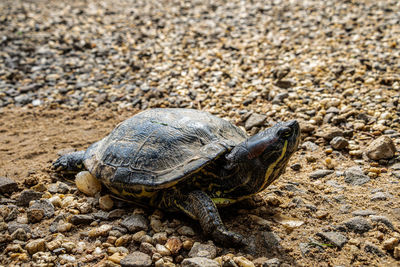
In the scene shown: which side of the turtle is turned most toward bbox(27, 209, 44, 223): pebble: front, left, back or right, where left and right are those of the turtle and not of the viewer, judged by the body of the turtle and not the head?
back

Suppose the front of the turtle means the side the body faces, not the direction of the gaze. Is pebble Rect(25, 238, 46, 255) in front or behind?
behind

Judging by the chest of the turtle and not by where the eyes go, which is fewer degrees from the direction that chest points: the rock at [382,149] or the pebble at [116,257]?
the rock

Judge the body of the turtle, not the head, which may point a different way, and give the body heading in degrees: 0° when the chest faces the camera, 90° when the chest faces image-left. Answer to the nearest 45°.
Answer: approximately 270°

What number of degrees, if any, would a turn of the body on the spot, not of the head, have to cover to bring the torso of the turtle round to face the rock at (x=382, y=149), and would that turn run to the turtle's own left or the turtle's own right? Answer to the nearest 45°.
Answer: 0° — it already faces it

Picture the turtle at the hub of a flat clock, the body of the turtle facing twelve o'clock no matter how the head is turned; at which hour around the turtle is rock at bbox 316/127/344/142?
The rock is roughly at 11 o'clock from the turtle.

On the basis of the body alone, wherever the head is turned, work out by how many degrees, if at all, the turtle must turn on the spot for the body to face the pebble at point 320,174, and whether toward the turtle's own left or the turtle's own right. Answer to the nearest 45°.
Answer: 0° — it already faces it

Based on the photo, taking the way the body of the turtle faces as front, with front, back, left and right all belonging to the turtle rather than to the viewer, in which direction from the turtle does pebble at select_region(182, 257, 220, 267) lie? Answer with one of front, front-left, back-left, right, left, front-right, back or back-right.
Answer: right

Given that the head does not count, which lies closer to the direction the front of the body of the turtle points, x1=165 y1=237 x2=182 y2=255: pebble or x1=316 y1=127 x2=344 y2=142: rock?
the rock

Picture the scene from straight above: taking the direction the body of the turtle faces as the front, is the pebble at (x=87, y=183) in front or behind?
behind

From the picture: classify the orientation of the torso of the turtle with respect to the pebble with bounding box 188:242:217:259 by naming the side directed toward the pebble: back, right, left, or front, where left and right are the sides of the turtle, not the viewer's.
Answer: right

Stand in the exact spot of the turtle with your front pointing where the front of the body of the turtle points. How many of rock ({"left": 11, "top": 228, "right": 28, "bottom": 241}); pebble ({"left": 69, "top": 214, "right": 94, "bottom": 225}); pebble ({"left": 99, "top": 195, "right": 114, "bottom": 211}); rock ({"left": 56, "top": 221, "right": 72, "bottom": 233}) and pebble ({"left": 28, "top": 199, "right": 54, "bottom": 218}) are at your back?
5

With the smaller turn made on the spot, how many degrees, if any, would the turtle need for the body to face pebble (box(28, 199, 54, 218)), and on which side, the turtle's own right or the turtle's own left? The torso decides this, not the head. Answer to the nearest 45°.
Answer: approximately 180°

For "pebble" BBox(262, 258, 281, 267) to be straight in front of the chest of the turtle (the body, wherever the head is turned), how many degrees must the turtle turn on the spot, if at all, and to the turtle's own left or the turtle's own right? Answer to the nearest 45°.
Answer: approximately 45° to the turtle's own right

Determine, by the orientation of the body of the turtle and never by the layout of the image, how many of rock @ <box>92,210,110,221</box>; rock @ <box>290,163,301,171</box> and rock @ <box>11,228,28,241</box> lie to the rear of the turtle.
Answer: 2

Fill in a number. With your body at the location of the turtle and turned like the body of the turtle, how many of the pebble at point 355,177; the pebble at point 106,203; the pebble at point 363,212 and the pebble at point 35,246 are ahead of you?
2

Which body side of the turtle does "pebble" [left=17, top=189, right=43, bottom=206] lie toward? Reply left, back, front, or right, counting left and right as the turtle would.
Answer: back

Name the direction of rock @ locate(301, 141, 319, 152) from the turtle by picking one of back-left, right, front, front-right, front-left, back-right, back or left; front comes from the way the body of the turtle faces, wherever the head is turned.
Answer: front-left
